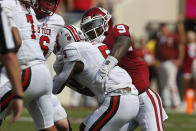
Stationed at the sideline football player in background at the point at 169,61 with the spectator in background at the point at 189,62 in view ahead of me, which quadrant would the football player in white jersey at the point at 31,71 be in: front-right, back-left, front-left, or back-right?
back-right

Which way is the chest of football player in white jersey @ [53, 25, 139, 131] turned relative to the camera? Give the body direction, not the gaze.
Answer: to the viewer's left

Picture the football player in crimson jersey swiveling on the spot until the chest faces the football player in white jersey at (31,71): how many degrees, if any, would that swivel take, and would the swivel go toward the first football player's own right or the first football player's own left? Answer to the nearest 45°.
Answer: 0° — they already face them

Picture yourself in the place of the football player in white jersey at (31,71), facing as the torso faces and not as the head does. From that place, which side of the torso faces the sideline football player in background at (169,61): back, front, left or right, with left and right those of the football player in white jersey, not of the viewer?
right
